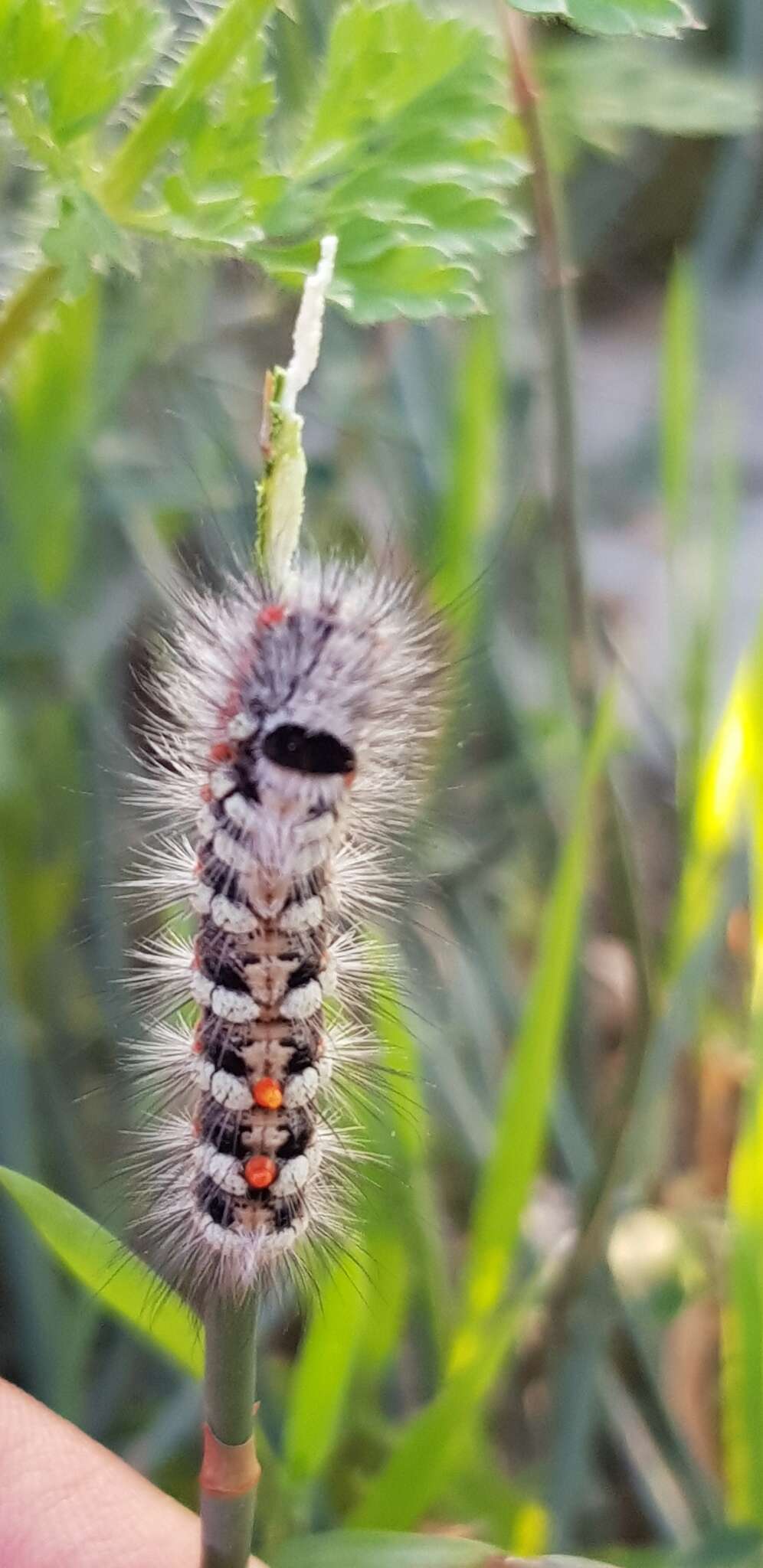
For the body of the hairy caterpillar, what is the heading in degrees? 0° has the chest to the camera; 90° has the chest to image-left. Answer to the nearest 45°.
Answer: approximately 180°
